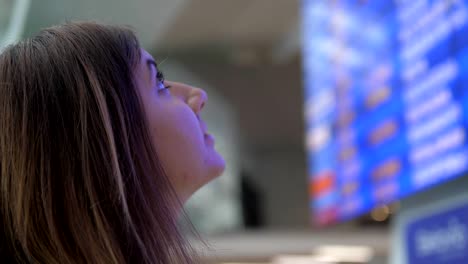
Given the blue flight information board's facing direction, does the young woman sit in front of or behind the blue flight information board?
in front

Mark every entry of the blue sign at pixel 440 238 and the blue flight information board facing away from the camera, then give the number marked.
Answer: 0

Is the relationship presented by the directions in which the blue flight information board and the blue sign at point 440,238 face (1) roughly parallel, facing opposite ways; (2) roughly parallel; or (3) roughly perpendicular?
roughly parallel

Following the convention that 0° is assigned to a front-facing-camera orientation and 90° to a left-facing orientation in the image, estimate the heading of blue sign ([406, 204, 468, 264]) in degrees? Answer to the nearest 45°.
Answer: approximately 45°

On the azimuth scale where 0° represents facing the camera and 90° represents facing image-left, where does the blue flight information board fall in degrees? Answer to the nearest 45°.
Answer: approximately 45°

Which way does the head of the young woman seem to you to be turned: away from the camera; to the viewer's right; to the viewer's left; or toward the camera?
to the viewer's right
